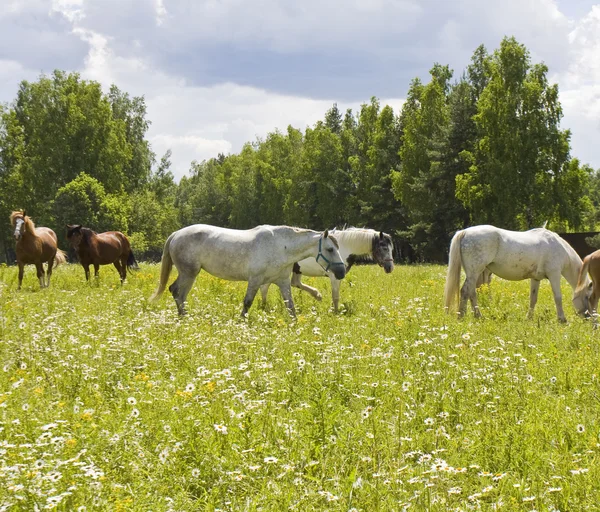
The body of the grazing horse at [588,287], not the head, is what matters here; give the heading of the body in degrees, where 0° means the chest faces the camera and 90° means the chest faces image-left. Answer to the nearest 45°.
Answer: approximately 90°

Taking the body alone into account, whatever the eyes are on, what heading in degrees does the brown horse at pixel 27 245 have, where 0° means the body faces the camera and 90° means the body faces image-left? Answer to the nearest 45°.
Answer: approximately 45°

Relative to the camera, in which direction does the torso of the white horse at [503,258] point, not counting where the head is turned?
to the viewer's right

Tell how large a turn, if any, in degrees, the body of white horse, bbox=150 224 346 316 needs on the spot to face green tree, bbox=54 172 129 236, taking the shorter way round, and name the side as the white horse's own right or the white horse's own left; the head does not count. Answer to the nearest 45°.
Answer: approximately 90° to the white horse's own left

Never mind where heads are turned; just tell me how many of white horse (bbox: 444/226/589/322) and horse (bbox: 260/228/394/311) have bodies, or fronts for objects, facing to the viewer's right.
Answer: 2

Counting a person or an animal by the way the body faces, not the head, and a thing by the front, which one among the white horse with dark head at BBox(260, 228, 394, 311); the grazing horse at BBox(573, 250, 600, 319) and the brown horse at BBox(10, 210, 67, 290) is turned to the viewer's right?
the white horse with dark head at BBox(260, 228, 394, 311)

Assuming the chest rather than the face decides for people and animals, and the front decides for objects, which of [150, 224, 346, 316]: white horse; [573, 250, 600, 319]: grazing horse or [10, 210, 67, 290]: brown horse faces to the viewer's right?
the white horse

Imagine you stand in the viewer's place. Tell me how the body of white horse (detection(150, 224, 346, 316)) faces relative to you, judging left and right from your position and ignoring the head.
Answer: facing to the right of the viewer

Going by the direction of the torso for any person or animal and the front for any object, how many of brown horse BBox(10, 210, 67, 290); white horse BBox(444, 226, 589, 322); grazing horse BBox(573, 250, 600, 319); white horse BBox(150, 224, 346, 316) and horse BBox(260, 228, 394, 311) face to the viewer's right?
3

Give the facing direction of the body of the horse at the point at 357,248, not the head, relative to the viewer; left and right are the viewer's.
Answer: facing to the right of the viewer
